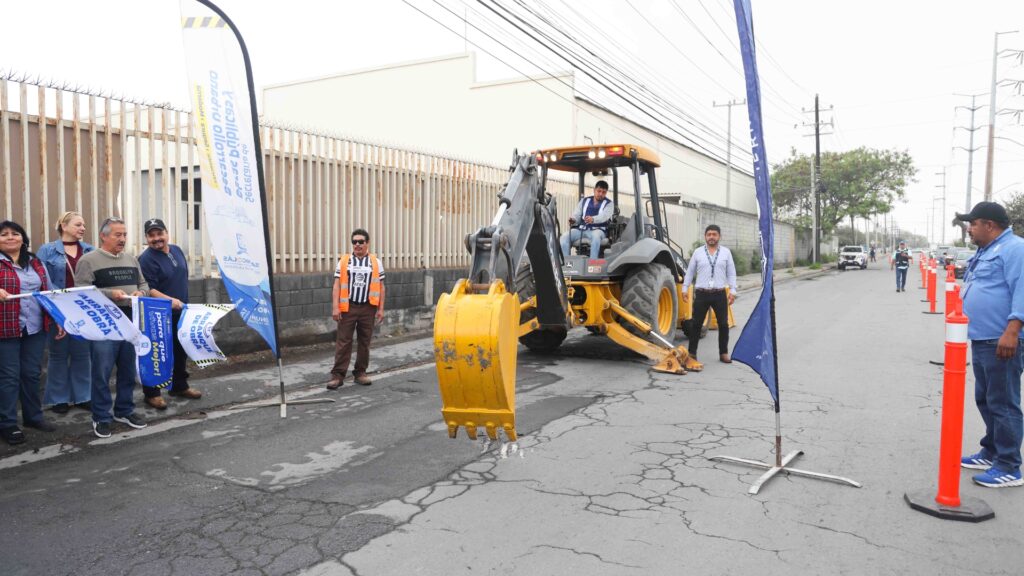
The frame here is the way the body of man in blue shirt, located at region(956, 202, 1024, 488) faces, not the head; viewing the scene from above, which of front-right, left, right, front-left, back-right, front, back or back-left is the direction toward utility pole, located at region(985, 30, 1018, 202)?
right

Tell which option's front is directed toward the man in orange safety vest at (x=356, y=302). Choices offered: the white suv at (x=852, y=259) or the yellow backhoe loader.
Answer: the white suv

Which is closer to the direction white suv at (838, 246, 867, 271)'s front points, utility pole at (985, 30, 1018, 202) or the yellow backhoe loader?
the yellow backhoe loader

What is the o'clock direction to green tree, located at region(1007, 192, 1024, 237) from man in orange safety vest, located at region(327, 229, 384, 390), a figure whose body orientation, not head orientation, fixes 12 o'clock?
The green tree is roughly at 8 o'clock from the man in orange safety vest.

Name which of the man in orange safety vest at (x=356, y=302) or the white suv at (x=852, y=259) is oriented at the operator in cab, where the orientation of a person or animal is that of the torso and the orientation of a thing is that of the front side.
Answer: the white suv

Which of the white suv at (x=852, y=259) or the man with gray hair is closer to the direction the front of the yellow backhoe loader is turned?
the white suv

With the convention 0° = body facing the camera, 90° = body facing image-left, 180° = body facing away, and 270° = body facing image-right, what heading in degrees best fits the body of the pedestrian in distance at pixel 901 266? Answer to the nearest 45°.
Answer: approximately 0°
